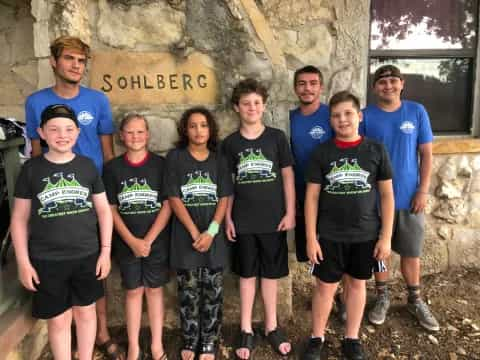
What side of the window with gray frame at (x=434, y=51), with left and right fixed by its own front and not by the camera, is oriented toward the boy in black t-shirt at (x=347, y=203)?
front

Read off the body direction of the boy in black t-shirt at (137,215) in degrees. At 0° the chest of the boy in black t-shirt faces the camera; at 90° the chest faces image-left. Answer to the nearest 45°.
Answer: approximately 0°

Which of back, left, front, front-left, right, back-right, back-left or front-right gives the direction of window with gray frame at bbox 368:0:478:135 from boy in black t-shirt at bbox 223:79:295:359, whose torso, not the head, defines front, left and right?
back-left

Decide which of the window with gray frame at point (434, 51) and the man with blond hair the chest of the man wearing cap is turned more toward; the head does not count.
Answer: the man with blond hair

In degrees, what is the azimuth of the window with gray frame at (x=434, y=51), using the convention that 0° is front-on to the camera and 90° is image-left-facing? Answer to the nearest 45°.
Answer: approximately 0°

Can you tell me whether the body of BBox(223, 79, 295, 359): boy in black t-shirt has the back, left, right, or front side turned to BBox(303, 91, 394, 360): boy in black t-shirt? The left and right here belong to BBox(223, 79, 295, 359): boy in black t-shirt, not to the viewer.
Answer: left

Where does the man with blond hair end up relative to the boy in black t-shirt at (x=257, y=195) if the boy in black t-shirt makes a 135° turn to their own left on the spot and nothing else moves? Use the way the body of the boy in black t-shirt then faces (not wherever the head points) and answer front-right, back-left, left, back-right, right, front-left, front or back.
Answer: back-left

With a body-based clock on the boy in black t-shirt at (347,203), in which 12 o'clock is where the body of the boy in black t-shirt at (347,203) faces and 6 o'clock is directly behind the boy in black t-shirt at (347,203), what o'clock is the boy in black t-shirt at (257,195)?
the boy in black t-shirt at (257,195) is roughly at 3 o'clock from the boy in black t-shirt at (347,203).
